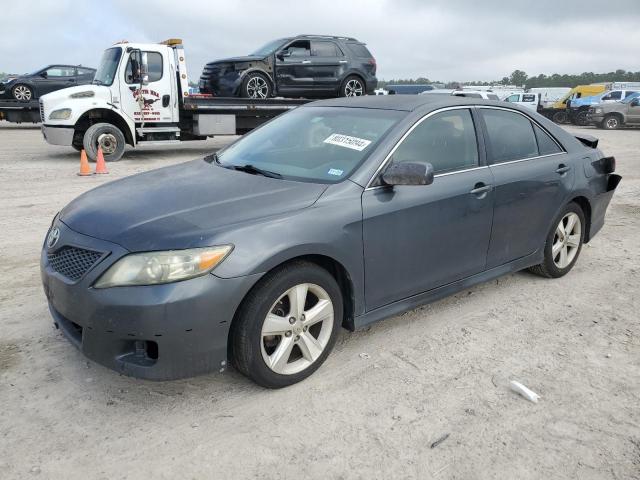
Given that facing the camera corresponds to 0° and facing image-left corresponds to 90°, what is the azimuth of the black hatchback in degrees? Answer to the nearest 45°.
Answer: approximately 90°

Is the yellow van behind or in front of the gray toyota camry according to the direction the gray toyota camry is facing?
behind

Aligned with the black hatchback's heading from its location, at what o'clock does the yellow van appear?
The yellow van is roughly at 6 o'clock from the black hatchback.

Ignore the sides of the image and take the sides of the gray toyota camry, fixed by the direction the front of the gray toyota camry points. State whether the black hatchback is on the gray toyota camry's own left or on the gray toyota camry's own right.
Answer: on the gray toyota camry's own right

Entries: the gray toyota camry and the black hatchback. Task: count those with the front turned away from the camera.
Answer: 0

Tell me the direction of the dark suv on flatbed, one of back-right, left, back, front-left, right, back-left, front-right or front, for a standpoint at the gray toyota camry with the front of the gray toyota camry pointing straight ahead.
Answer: back-right

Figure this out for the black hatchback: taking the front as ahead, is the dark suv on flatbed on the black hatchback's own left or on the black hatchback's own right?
on the black hatchback's own left
